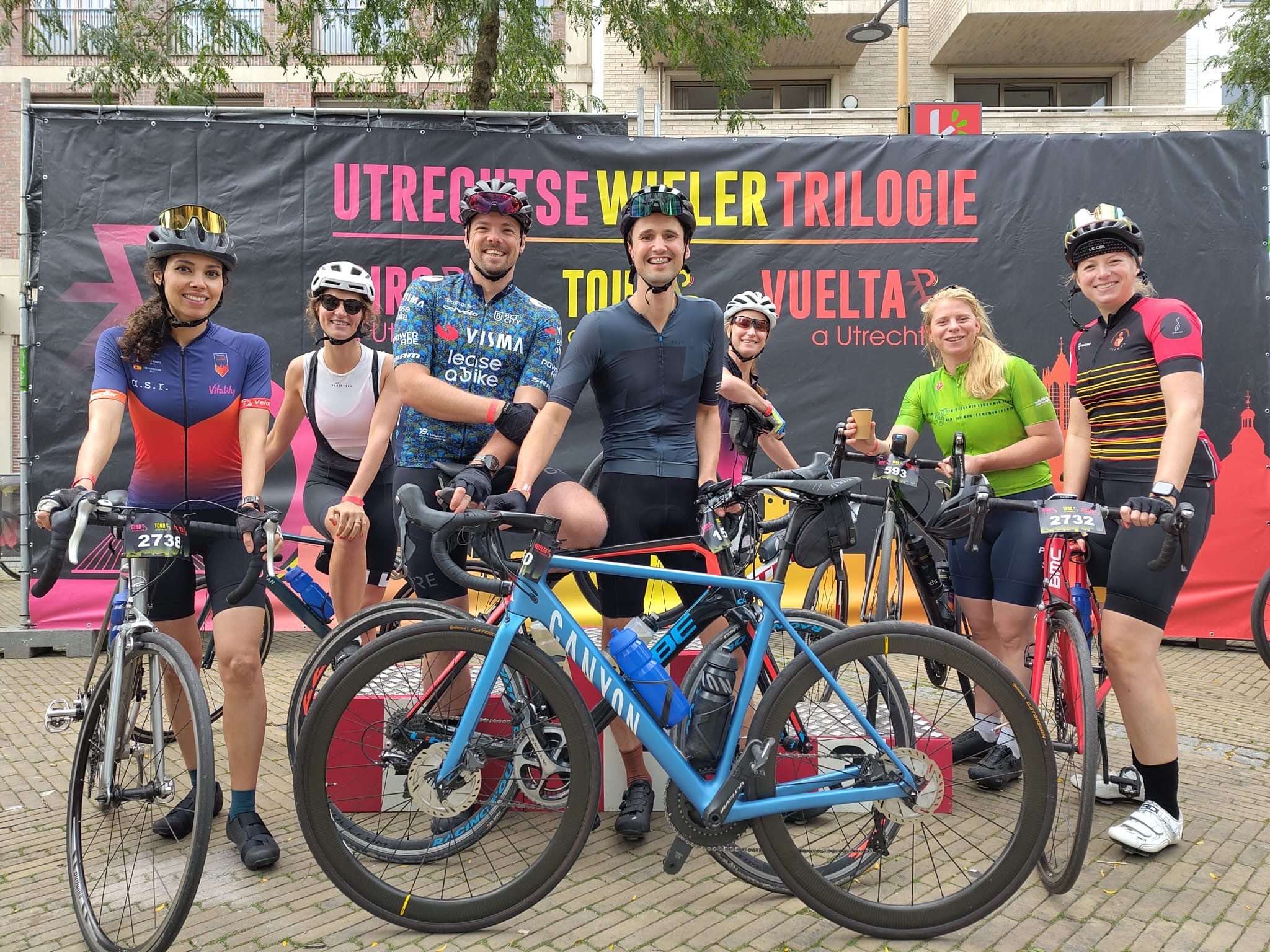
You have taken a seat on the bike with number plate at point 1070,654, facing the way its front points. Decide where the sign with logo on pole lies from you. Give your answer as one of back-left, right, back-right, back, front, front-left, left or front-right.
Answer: back

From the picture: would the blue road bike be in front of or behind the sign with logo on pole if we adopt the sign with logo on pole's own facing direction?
in front

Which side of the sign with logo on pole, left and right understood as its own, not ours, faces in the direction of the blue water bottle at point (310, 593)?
front

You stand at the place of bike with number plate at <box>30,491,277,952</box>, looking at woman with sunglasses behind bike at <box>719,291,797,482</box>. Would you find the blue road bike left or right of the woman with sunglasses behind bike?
right

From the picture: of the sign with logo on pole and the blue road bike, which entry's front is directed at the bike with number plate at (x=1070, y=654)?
the sign with logo on pole

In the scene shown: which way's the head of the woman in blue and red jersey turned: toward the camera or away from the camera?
toward the camera

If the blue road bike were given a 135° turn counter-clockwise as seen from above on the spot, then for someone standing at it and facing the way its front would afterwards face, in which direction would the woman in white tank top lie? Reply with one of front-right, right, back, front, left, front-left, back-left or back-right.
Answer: back

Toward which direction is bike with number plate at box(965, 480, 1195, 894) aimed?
toward the camera

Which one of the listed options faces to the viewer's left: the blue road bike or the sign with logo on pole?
the blue road bike

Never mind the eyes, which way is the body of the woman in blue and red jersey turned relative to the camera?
toward the camera

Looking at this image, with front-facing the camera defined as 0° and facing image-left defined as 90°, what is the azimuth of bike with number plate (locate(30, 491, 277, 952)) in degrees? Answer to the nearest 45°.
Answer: approximately 0°

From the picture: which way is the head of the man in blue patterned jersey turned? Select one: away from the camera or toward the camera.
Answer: toward the camera

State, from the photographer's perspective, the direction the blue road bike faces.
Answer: facing to the left of the viewer

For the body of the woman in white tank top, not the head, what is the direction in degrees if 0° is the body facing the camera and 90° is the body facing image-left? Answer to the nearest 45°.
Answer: approximately 0°

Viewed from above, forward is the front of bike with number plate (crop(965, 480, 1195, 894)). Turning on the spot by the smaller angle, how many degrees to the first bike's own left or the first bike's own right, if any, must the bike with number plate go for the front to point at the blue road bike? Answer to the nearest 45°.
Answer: approximately 45° to the first bike's own right
